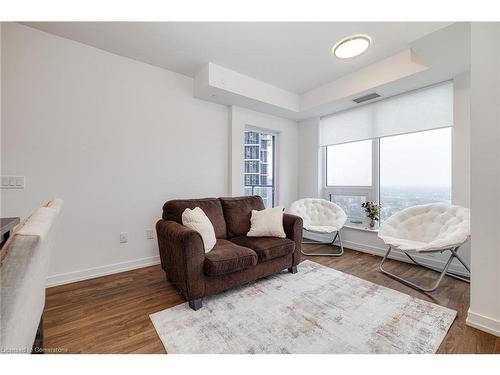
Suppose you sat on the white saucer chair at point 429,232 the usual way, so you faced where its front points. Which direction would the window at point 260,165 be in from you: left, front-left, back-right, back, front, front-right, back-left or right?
front-right

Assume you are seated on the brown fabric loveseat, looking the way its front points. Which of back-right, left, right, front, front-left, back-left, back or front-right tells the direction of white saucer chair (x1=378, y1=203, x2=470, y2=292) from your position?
front-left

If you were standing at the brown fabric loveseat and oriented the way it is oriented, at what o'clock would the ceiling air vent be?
The ceiling air vent is roughly at 10 o'clock from the brown fabric loveseat.

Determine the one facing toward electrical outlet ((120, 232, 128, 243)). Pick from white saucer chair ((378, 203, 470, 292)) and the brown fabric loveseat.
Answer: the white saucer chair

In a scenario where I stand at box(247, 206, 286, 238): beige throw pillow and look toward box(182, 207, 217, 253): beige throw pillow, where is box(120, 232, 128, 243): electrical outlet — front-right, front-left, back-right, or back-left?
front-right

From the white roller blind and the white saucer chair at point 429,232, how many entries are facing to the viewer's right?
0

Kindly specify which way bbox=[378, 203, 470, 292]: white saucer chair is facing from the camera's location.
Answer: facing the viewer and to the left of the viewer

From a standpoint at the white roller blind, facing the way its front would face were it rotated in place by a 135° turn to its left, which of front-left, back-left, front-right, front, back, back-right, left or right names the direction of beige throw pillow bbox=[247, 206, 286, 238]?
back-right

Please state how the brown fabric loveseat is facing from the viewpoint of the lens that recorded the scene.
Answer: facing the viewer and to the right of the viewer

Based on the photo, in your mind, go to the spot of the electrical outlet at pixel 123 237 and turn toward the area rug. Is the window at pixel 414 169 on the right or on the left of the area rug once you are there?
left

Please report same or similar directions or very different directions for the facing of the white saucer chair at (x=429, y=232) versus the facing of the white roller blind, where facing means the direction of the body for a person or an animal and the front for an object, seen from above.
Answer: same or similar directions

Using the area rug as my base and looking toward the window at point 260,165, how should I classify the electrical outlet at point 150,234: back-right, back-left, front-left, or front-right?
front-left

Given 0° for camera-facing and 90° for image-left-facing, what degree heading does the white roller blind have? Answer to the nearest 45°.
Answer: approximately 45°

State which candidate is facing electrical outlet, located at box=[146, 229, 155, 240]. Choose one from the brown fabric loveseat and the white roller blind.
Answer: the white roller blind

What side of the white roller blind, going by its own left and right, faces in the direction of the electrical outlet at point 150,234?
front

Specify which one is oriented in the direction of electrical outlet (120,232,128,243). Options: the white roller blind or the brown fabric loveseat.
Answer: the white roller blind
